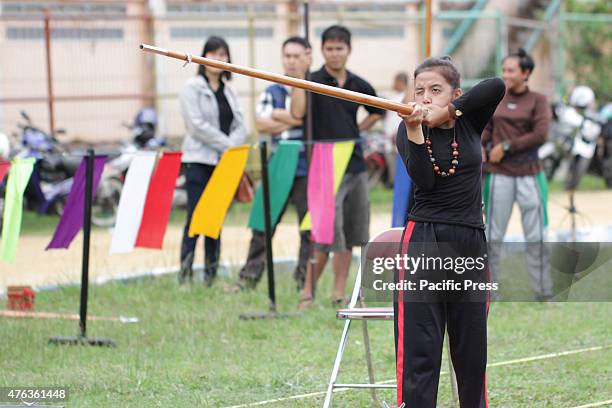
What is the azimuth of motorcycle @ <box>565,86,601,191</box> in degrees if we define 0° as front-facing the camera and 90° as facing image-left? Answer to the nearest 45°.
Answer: approximately 0°

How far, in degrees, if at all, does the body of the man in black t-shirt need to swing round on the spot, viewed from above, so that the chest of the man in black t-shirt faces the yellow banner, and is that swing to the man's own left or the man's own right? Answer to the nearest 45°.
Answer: approximately 45° to the man's own right

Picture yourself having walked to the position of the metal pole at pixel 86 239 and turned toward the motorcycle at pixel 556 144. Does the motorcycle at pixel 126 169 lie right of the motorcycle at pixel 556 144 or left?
left

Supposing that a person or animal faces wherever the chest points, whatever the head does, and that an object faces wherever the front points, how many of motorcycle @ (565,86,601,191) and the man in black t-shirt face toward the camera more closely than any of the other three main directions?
2

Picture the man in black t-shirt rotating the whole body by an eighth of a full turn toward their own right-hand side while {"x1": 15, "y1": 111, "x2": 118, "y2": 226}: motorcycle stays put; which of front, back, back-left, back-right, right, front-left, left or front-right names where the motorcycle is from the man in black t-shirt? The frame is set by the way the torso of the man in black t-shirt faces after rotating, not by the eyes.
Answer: right

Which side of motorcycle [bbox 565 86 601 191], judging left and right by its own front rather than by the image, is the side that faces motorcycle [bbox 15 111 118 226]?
right
